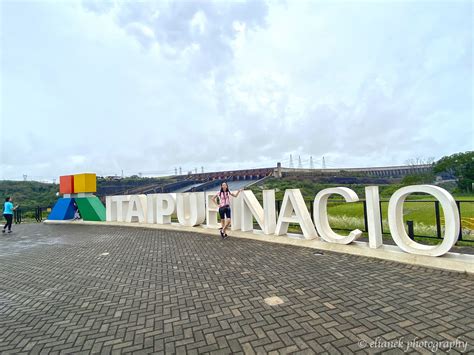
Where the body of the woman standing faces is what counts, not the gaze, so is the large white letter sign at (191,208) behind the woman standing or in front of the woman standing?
behind

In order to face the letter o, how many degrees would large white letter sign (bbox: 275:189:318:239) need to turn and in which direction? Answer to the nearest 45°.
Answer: approximately 90° to its left

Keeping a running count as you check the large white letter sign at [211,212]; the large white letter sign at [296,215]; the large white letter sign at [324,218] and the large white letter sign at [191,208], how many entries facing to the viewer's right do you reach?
0

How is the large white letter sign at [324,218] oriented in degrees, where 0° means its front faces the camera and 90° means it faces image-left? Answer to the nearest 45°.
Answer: approximately 45°

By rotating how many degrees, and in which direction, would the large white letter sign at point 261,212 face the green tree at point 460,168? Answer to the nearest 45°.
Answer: approximately 180°

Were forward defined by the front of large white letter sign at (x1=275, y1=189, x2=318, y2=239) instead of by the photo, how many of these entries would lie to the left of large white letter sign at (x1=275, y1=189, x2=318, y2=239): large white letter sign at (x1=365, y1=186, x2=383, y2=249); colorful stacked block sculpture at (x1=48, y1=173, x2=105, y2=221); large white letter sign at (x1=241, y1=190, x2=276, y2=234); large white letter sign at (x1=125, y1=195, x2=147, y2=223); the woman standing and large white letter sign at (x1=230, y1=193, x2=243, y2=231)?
1

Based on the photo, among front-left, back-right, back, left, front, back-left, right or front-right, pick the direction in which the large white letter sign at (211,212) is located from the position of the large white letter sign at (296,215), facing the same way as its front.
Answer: right

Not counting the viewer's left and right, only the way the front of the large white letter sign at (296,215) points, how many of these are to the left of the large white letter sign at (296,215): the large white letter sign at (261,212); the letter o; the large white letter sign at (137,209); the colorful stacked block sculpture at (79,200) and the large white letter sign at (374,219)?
2

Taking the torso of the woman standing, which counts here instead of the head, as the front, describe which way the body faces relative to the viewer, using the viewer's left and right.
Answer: facing the viewer

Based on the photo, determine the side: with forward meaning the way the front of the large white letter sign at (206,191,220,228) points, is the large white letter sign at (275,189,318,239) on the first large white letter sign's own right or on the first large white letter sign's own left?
on the first large white letter sign's own left

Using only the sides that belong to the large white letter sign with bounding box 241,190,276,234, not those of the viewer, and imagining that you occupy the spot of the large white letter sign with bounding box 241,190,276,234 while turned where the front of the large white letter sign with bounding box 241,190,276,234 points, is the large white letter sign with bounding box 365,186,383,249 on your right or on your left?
on your left

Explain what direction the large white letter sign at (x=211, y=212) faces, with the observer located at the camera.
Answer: facing the viewer and to the left of the viewer

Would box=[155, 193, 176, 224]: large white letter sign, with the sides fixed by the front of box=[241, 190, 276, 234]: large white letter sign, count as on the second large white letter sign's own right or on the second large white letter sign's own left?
on the second large white letter sign's own right

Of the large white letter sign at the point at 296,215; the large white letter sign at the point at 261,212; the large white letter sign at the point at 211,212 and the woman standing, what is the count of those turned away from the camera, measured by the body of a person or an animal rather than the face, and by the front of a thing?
0

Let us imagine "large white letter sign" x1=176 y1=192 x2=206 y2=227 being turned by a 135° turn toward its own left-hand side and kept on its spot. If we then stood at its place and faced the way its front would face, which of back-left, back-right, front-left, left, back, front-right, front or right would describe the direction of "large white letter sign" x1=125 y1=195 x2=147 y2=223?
back-left
